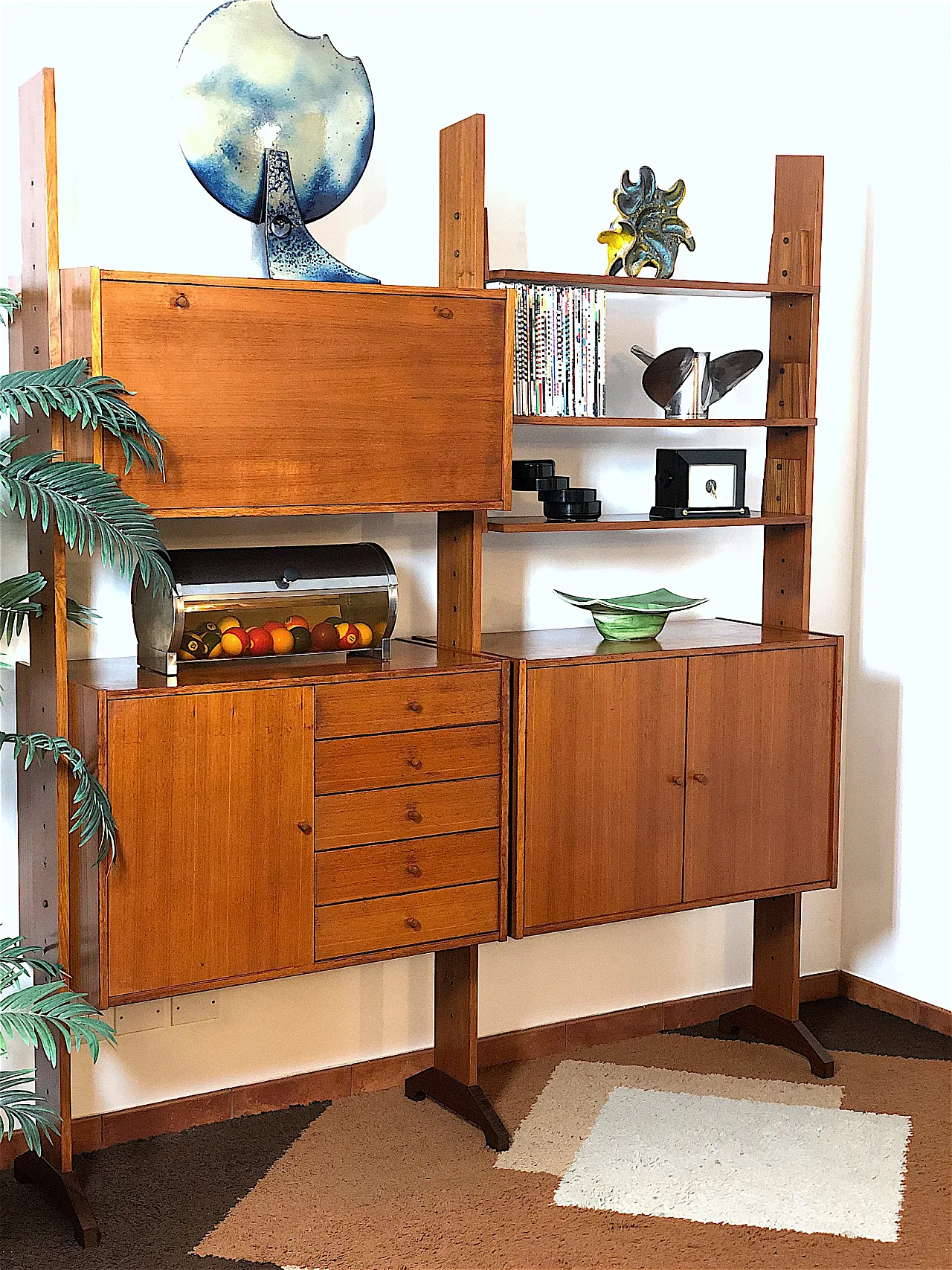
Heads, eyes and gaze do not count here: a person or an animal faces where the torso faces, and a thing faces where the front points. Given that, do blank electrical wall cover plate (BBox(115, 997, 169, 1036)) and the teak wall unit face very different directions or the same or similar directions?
same or similar directions

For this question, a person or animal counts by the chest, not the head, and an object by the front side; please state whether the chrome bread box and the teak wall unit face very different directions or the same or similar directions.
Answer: same or similar directions

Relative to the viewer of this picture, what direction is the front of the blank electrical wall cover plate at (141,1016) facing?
facing the viewer and to the right of the viewer

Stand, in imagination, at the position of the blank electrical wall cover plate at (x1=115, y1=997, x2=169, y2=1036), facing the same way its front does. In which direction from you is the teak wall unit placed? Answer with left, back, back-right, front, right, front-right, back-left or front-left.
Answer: front-left

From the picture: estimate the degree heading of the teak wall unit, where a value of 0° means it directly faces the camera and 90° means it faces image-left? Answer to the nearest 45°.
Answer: approximately 315°

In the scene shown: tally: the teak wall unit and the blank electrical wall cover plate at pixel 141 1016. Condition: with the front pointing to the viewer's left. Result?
0

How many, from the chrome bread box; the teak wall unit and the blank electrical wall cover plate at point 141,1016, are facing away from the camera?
0
